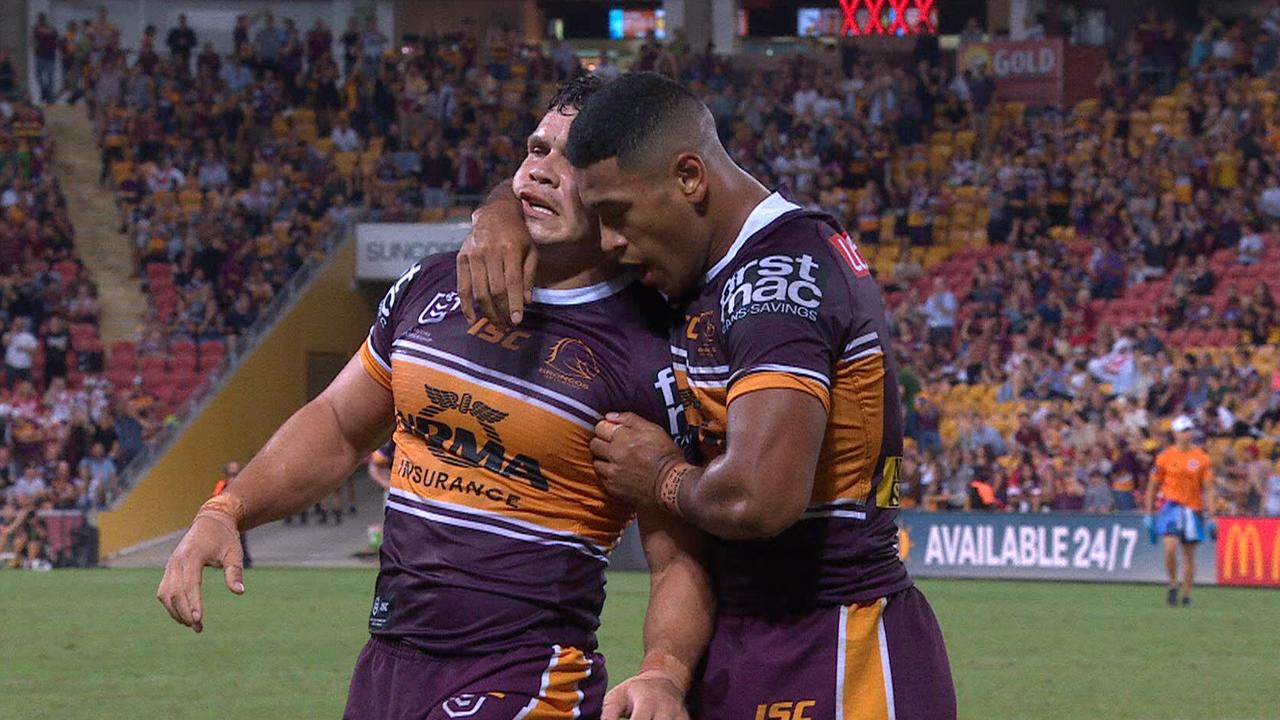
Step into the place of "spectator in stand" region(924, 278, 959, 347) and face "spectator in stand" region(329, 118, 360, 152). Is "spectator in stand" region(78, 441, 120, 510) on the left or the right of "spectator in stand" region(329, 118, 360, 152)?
left

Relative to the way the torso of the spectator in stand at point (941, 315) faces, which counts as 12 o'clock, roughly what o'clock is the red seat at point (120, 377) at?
The red seat is roughly at 3 o'clock from the spectator in stand.

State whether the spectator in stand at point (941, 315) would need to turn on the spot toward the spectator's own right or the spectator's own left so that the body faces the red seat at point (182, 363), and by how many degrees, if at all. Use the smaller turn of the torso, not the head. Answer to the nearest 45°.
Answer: approximately 90° to the spectator's own right

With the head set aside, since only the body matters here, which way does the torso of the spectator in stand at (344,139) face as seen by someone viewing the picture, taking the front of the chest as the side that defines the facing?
toward the camera

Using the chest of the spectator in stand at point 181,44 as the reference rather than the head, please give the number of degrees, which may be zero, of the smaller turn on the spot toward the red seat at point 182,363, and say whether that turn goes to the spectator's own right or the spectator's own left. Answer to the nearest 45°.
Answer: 0° — they already face it

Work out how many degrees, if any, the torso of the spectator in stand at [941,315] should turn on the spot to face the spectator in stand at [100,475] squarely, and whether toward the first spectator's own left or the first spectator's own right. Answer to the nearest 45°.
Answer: approximately 90° to the first spectator's own right

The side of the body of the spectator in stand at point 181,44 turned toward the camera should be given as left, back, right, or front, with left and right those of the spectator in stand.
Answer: front

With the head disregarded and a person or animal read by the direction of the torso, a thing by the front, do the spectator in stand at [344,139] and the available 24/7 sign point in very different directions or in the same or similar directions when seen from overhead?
same or similar directions

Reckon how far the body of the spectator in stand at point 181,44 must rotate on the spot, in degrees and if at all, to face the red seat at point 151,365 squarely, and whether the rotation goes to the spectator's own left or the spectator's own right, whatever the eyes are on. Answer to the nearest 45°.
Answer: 0° — they already face it

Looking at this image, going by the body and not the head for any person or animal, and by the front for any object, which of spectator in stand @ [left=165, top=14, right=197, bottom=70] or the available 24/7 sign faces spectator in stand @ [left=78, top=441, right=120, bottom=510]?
spectator in stand @ [left=165, top=14, right=197, bottom=70]

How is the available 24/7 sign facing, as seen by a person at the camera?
facing the viewer

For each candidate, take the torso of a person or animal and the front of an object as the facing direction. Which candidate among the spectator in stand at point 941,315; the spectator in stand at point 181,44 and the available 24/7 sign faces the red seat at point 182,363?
the spectator in stand at point 181,44

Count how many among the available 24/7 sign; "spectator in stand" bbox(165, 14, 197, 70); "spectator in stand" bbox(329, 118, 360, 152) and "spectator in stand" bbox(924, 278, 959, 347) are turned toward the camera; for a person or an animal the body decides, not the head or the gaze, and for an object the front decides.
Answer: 4
